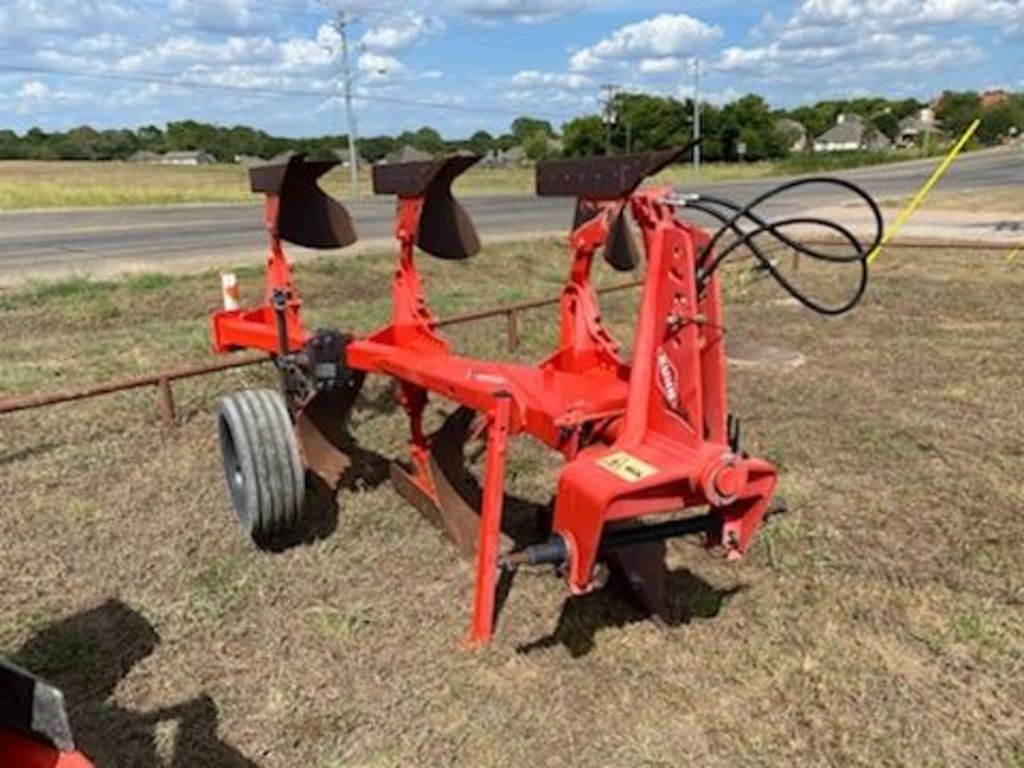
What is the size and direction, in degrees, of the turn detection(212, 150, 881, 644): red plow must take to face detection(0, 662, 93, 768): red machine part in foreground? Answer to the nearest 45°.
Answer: approximately 90° to its right

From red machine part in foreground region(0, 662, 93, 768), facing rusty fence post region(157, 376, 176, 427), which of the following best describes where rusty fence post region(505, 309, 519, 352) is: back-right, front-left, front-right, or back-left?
front-right

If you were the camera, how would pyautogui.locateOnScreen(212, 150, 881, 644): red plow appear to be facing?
facing the viewer and to the right of the viewer

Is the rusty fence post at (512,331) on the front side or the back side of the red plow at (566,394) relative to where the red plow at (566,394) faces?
on the back side

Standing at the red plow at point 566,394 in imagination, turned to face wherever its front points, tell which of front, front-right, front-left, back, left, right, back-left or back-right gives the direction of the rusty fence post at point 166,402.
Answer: back

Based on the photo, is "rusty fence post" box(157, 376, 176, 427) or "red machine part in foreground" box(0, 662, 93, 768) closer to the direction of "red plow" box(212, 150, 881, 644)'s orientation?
the red machine part in foreground

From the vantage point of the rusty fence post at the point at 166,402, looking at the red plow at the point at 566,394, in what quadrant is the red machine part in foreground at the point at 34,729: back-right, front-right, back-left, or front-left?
front-right
